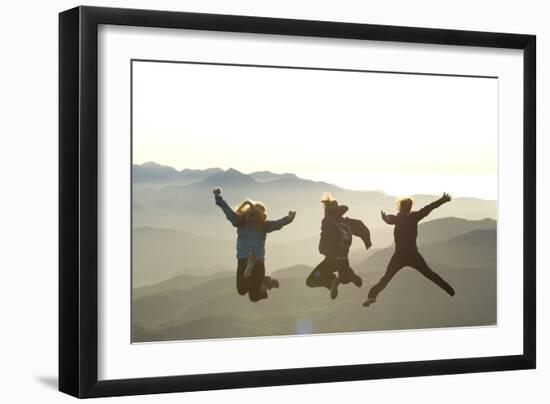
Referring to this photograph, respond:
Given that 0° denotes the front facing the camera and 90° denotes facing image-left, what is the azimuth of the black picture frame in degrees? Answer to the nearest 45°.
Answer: approximately 315°
